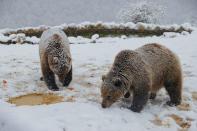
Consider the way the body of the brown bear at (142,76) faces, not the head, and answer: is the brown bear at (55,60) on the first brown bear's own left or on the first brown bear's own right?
on the first brown bear's own right

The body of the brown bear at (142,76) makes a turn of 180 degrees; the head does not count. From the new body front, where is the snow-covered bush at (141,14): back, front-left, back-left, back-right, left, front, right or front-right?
front-left

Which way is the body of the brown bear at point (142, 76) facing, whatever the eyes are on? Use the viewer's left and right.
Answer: facing the viewer and to the left of the viewer
